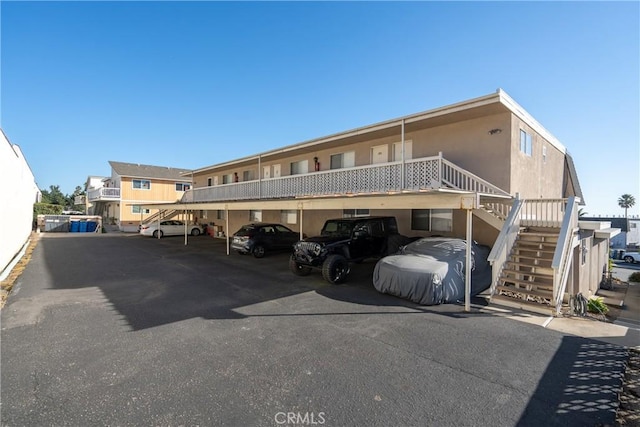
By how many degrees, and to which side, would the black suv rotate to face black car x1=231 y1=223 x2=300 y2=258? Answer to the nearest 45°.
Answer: approximately 90° to its right

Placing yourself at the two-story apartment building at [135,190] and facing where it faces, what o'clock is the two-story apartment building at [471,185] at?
the two-story apartment building at [471,185] is roughly at 10 o'clock from the two-story apartment building at [135,190].

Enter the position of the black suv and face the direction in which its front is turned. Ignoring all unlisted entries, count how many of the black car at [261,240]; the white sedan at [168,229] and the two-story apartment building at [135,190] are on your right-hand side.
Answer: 3

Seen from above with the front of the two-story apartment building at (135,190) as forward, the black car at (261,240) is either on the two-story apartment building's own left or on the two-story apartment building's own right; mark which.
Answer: on the two-story apartment building's own left

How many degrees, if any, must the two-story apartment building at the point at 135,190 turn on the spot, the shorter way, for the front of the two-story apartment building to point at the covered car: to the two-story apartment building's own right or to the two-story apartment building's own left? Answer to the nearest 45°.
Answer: approximately 45° to the two-story apartment building's own left

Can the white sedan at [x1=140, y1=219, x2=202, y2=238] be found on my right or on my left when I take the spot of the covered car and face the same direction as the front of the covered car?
on my right
